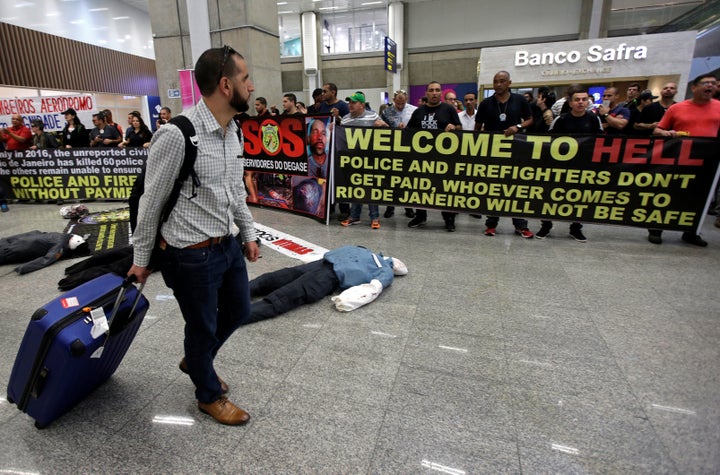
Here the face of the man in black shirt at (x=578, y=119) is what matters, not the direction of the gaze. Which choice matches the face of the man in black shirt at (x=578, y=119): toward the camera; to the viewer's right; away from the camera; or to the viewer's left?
toward the camera

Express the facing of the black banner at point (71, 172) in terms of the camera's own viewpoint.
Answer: facing the viewer

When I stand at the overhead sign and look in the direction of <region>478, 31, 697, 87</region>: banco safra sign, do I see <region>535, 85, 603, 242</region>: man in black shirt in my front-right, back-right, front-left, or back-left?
front-right

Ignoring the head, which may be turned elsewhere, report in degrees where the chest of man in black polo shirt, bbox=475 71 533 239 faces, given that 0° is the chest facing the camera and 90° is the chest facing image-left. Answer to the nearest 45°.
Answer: approximately 0°

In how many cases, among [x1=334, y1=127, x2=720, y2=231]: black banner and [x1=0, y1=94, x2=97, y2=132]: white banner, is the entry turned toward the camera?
2

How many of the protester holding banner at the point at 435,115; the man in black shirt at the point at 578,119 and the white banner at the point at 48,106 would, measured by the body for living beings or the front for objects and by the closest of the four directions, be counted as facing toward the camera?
3

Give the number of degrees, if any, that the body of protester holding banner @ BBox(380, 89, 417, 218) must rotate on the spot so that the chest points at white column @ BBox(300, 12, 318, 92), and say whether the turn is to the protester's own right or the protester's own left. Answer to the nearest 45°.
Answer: approximately 180°

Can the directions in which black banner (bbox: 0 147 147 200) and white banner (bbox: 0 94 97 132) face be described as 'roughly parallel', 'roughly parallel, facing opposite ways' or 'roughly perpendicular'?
roughly parallel

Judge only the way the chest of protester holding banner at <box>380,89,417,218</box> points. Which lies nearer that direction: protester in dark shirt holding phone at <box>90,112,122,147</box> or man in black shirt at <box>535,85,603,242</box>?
the man in black shirt

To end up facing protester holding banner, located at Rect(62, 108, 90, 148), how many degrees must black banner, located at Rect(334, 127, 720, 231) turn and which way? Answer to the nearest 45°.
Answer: approximately 90° to its right

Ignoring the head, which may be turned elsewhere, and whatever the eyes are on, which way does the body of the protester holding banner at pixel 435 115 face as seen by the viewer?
toward the camera

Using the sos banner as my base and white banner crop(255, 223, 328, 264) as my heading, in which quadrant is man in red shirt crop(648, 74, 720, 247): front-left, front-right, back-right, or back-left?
front-left

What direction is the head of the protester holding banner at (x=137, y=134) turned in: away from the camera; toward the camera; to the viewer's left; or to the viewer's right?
toward the camera

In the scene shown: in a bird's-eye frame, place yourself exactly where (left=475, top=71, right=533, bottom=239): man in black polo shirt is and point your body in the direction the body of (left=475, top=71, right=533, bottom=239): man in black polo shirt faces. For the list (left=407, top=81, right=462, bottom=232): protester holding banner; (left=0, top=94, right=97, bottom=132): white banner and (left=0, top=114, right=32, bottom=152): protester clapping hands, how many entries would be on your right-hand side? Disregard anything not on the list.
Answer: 3

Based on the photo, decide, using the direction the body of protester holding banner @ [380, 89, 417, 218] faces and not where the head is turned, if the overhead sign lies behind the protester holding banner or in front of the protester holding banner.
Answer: behind
